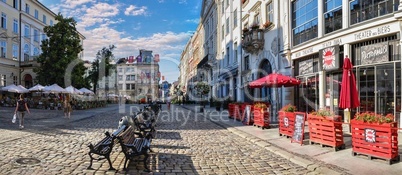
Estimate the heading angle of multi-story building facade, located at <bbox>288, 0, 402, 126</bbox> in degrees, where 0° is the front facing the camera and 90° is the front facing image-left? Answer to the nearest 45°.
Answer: approximately 45°

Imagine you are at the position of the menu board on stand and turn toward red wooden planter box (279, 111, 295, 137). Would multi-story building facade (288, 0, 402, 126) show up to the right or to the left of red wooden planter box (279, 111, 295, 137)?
right

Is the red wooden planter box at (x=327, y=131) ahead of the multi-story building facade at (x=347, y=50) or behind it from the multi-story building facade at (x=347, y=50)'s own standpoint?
ahead

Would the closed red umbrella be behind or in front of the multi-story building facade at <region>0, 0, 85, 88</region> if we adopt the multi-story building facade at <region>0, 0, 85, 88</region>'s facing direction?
in front

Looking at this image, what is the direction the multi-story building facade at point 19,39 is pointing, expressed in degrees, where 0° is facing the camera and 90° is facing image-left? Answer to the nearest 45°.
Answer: approximately 315°
